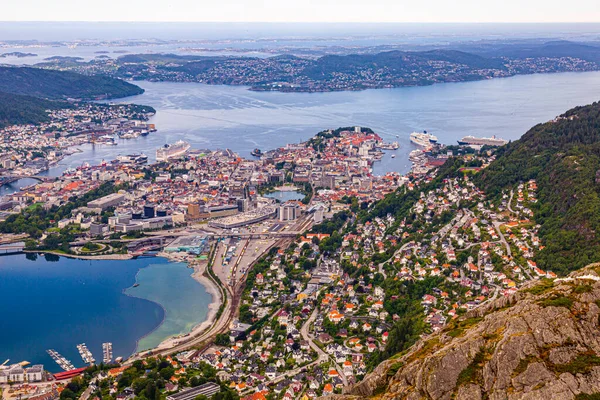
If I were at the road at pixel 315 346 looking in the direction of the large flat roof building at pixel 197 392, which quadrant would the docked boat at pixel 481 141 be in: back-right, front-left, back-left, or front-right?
back-right

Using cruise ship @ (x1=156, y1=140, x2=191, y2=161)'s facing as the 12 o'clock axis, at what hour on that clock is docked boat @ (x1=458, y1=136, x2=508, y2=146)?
The docked boat is roughly at 2 o'clock from the cruise ship.

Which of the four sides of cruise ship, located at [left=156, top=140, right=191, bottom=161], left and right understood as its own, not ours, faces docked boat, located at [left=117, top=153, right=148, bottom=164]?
back

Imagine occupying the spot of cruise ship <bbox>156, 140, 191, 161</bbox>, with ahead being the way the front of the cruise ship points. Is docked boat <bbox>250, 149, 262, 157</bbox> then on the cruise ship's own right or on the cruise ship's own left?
on the cruise ship's own right

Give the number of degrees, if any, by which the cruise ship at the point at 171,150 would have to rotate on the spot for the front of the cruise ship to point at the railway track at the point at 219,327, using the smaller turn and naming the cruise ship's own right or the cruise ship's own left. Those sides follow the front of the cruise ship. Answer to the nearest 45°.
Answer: approximately 135° to the cruise ship's own right

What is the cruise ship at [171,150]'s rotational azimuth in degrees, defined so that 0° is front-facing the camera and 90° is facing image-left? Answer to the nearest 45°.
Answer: approximately 225°

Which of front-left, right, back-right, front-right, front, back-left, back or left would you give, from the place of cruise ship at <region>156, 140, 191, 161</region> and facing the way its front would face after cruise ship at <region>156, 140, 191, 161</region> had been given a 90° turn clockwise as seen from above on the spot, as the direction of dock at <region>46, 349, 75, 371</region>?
front-right

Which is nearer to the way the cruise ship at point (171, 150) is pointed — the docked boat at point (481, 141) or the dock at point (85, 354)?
the docked boat
